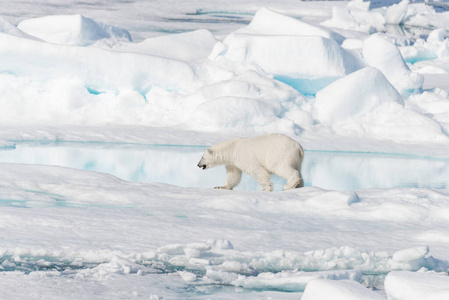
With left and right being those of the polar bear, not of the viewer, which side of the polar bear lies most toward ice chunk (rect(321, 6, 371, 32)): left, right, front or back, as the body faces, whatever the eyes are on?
right

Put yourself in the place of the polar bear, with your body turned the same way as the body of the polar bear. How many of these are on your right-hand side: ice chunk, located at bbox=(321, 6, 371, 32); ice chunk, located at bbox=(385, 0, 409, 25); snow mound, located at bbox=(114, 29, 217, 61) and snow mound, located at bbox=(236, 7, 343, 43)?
4

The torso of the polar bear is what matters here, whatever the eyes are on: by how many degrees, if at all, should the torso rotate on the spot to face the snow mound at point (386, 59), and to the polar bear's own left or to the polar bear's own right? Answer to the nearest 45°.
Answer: approximately 90° to the polar bear's own right

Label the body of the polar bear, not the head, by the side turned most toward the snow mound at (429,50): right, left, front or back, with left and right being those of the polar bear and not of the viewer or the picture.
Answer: right

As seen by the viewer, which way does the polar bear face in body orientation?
to the viewer's left

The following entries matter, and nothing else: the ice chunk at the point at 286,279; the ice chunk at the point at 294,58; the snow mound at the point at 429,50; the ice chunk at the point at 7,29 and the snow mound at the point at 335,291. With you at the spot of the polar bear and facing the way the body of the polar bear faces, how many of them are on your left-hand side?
2

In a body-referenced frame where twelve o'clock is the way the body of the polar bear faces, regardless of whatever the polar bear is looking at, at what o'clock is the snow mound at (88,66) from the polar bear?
The snow mound is roughly at 2 o'clock from the polar bear.

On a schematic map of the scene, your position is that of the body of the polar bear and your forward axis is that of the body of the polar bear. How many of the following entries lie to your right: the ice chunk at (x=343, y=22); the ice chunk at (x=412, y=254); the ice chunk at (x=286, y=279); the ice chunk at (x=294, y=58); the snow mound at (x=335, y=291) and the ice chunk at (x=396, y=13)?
3

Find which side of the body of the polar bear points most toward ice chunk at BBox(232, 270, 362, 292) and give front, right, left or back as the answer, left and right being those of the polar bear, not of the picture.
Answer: left

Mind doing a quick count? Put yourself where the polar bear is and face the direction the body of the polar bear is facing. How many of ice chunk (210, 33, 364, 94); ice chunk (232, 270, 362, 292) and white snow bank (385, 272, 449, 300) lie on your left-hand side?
2

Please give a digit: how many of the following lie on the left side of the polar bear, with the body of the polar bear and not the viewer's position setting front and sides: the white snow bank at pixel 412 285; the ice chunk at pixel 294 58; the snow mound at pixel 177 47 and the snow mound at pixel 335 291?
2

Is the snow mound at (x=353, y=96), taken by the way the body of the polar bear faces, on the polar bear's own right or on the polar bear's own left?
on the polar bear's own right

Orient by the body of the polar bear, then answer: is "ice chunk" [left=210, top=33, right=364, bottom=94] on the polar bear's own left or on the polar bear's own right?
on the polar bear's own right

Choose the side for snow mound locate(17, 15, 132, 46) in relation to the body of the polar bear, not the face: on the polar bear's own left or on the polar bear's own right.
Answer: on the polar bear's own right

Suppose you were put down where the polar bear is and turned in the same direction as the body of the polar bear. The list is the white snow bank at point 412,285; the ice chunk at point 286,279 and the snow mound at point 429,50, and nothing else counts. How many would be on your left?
2

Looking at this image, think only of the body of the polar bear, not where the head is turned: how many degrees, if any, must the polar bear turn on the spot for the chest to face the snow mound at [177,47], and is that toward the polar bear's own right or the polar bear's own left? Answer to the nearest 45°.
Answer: approximately 90° to the polar bear's own right
